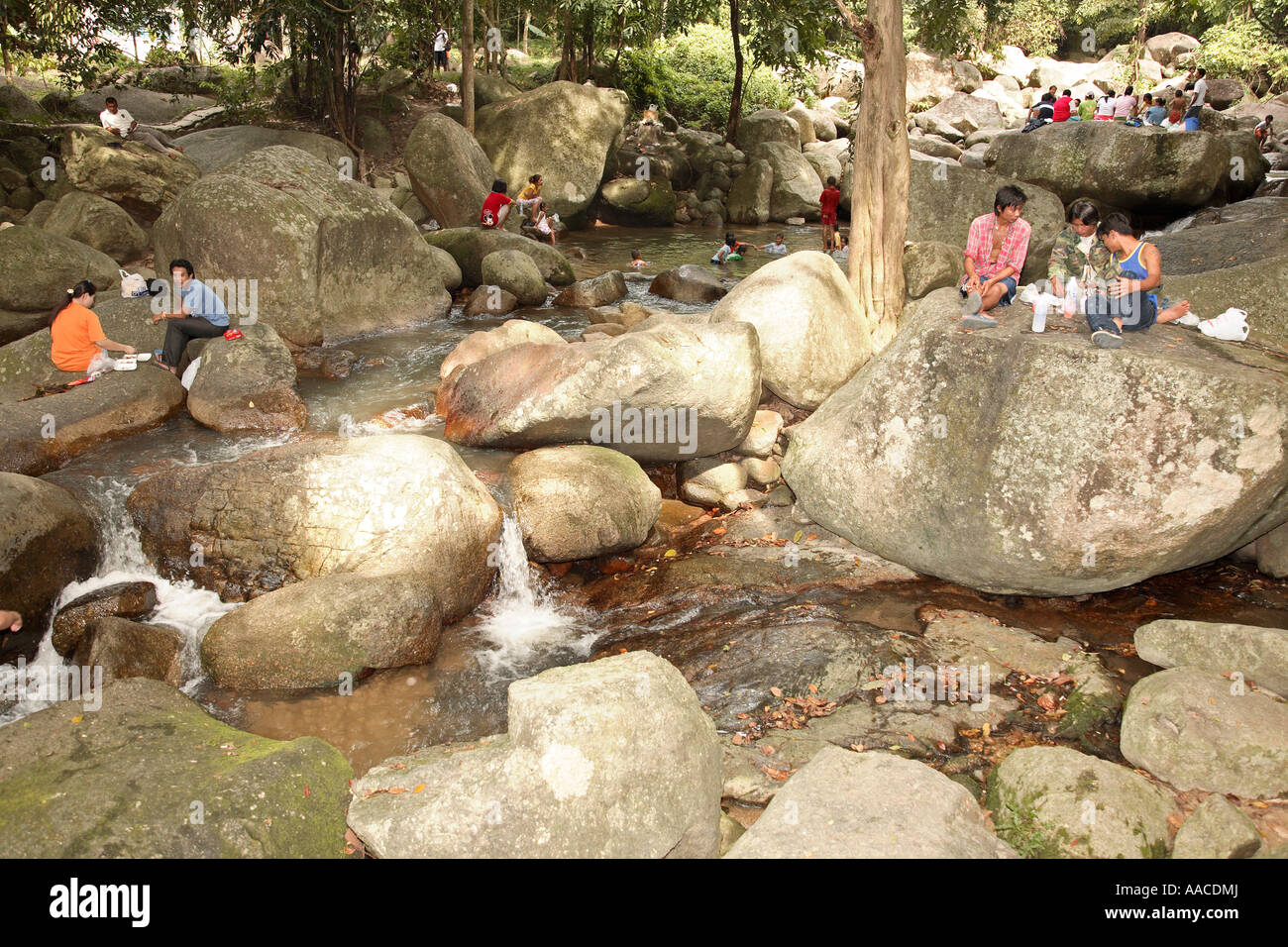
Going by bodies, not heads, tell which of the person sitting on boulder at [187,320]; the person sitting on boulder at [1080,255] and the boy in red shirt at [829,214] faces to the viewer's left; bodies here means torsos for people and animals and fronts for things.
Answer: the person sitting on boulder at [187,320]

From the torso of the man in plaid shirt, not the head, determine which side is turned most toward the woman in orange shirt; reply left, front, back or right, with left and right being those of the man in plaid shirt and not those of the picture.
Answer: right

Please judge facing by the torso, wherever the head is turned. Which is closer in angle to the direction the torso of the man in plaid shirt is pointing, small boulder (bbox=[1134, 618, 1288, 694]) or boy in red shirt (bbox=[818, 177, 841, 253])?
the small boulder

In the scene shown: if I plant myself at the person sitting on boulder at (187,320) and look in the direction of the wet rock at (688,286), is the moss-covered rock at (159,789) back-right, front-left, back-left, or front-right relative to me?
back-right

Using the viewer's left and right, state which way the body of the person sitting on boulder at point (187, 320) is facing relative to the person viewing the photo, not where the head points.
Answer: facing to the left of the viewer
